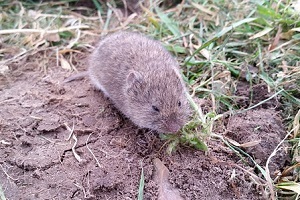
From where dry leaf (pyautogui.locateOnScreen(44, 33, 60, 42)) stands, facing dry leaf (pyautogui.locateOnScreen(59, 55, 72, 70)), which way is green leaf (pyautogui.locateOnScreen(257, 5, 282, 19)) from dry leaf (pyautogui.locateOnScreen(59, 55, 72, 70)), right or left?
left

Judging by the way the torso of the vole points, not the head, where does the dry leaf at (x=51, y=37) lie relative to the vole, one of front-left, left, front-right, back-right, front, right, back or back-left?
back

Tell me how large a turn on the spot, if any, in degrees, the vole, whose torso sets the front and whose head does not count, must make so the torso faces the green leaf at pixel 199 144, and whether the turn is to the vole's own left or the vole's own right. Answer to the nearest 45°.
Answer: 0° — it already faces it

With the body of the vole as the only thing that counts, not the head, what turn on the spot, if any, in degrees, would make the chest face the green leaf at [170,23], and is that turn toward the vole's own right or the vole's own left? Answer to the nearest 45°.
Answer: approximately 135° to the vole's own left

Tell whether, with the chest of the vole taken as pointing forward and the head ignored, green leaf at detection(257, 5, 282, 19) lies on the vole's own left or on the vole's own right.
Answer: on the vole's own left

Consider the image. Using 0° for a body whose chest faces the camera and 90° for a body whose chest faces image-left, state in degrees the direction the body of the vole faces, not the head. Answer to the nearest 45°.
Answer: approximately 315°

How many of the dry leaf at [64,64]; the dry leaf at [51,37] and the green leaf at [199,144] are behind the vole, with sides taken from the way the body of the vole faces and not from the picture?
2

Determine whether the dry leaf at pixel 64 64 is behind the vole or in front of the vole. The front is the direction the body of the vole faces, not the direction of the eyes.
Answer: behind
